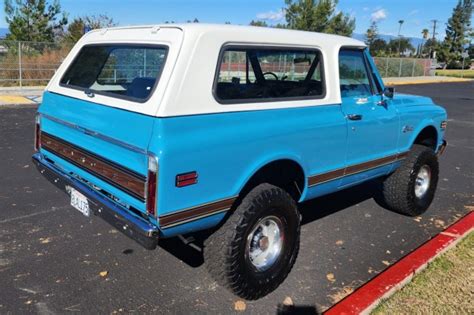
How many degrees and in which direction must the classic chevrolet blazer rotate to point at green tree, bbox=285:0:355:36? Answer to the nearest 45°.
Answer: approximately 45° to its left

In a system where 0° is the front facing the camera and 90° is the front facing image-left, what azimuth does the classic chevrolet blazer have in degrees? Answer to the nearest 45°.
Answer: approximately 225°

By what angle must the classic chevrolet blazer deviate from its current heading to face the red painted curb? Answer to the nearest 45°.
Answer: approximately 45° to its right

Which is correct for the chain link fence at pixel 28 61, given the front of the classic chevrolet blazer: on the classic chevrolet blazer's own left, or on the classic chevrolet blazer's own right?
on the classic chevrolet blazer's own left

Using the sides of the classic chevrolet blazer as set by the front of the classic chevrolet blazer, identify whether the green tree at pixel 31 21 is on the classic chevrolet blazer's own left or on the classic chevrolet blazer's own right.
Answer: on the classic chevrolet blazer's own left

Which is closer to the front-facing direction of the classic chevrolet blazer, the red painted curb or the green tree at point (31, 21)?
the red painted curb
